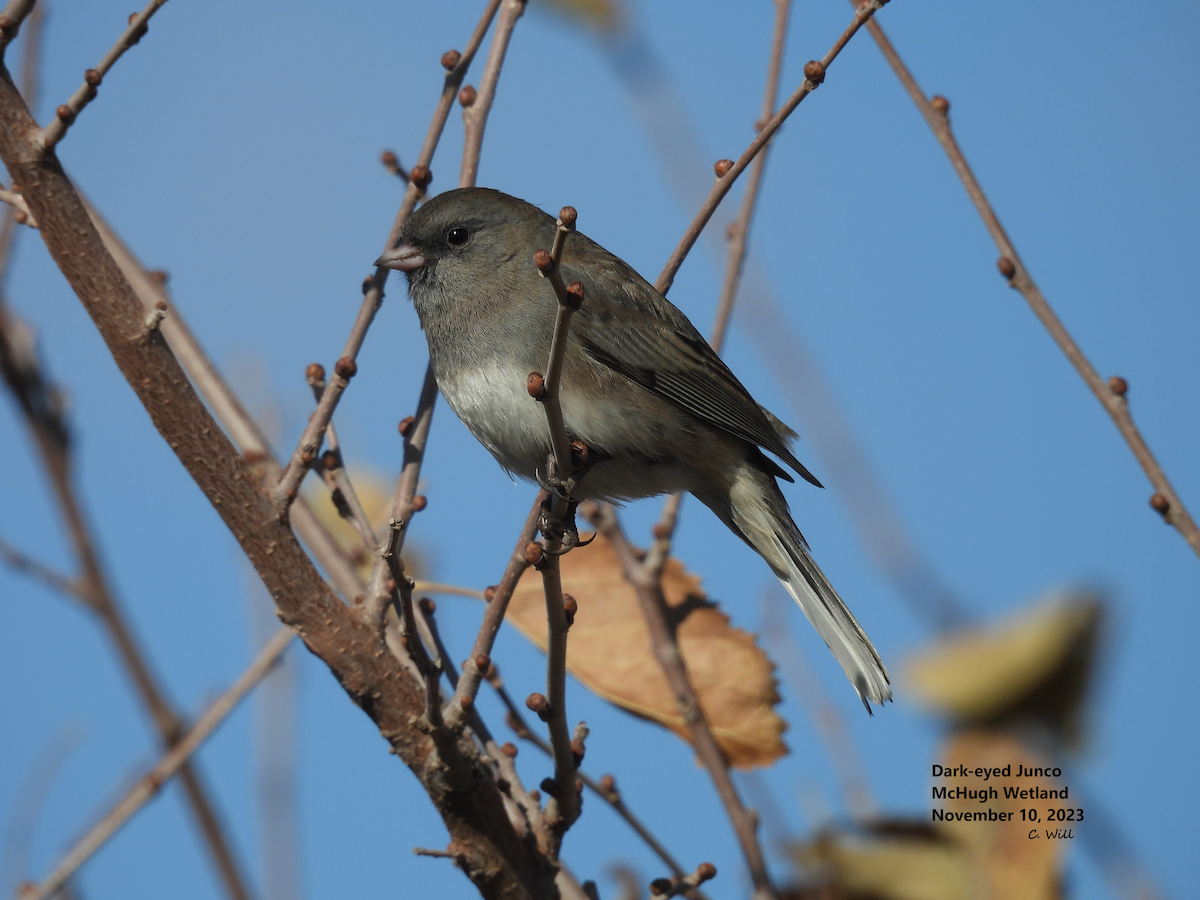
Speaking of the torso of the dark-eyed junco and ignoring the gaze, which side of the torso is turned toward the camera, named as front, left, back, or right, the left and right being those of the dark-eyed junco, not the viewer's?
left
